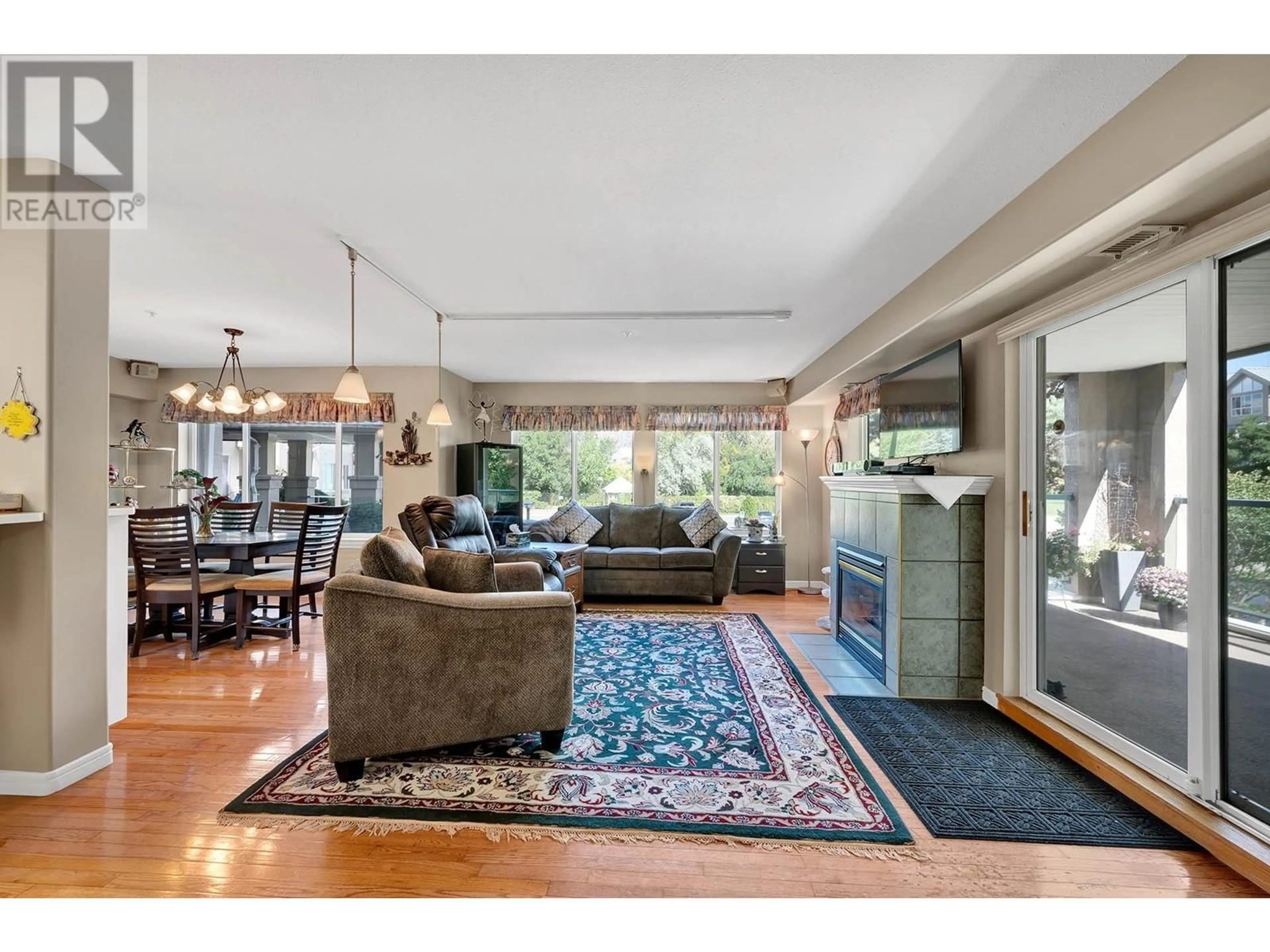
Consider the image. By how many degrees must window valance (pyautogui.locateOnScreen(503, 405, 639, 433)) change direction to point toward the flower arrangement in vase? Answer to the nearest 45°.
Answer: approximately 45° to its right

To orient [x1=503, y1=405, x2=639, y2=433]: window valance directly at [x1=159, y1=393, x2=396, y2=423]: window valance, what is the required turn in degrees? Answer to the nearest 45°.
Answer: approximately 90° to its right

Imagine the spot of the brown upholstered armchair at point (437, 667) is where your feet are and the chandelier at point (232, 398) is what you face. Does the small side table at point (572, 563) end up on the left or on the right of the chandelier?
right

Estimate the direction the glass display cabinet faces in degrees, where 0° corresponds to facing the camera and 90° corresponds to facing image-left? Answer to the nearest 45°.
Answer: approximately 315°

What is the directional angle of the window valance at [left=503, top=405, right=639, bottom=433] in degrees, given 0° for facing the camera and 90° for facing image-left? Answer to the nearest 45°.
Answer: approximately 0°

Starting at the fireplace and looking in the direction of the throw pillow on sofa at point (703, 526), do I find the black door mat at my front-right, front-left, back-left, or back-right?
back-left

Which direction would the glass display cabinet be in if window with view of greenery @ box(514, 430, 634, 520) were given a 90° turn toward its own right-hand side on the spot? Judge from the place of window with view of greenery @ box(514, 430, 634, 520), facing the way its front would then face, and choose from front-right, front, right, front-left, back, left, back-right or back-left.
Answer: front-left

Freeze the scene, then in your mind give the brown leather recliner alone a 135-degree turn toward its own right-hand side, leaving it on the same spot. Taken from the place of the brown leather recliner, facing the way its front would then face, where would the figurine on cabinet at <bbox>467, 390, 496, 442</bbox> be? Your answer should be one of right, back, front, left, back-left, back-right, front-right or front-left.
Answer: right
